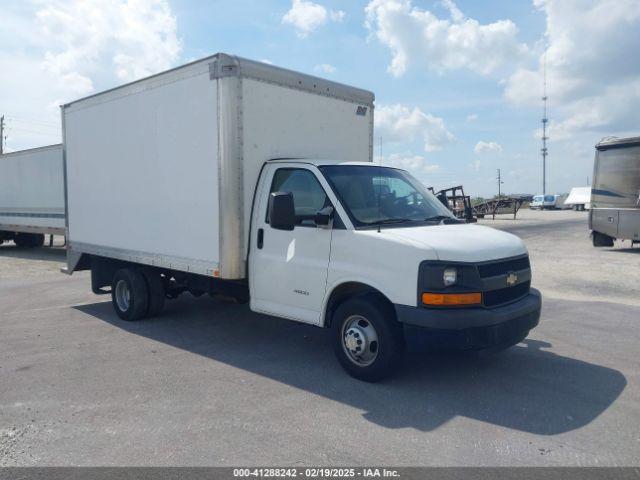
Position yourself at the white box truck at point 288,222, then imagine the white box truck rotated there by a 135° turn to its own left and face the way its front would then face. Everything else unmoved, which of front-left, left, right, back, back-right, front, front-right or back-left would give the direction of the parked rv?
front-right

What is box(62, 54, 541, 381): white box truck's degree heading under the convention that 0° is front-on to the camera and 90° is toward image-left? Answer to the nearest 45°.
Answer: approximately 315°

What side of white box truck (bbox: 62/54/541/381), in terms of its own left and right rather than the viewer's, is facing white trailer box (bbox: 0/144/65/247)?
back
